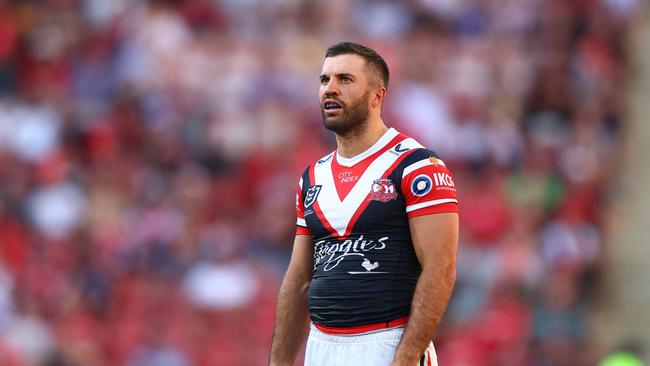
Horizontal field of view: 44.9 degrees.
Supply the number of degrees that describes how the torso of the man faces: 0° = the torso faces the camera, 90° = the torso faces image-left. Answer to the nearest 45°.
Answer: approximately 45°
